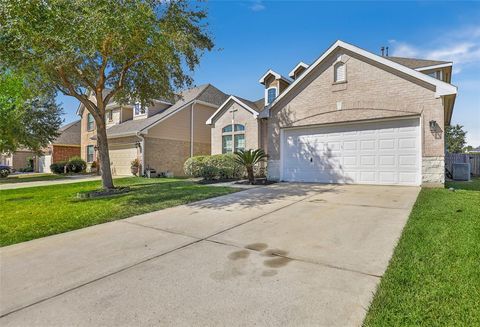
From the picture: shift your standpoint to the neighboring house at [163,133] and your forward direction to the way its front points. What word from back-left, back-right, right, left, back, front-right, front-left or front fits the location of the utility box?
left

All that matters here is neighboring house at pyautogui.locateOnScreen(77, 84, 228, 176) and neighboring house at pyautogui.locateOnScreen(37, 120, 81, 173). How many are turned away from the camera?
0

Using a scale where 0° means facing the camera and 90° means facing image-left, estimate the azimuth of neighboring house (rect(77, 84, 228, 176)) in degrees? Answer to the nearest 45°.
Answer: approximately 45°

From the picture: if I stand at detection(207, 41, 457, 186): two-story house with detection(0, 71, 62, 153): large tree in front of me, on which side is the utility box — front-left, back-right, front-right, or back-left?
back-right

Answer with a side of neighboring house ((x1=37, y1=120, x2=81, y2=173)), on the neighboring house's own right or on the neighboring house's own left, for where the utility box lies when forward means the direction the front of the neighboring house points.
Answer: on the neighboring house's own left

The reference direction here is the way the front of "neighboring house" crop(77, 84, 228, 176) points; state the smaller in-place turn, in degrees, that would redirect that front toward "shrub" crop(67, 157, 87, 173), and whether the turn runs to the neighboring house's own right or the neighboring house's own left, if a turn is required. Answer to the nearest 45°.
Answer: approximately 90° to the neighboring house's own right
